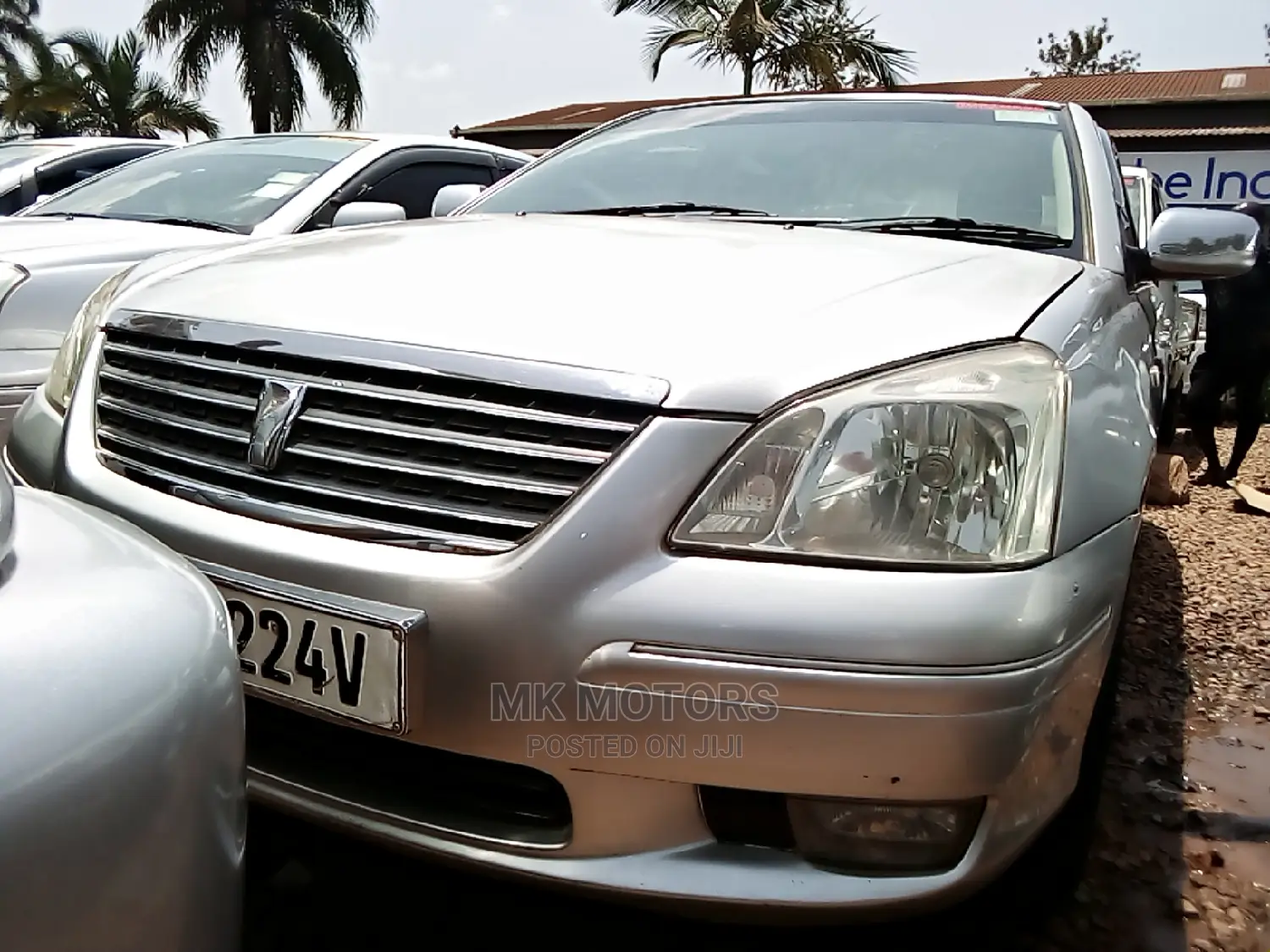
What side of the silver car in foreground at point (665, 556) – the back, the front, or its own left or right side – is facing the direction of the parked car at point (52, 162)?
right

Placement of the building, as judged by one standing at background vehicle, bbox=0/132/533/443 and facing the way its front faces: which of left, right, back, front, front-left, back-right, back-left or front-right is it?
back

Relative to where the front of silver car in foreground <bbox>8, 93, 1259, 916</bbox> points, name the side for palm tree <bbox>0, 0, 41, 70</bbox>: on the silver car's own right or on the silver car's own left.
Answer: on the silver car's own right

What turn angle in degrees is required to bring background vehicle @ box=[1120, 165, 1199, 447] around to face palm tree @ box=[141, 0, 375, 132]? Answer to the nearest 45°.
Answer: approximately 90° to its right

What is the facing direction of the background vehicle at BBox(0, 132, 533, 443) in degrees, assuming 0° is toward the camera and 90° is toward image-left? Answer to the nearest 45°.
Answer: approximately 45°

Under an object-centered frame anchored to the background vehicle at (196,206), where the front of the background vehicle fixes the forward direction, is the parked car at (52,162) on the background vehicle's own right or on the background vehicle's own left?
on the background vehicle's own right

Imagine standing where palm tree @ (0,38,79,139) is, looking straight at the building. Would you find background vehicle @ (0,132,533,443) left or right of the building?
right
